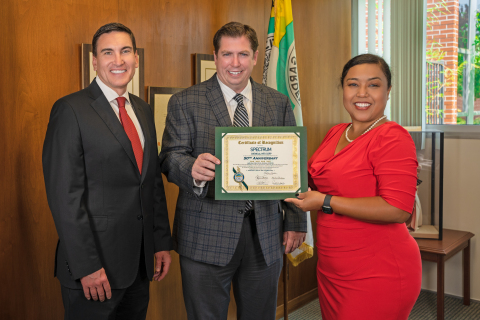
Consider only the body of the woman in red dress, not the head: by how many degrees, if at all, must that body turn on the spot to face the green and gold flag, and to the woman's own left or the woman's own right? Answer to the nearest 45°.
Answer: approximately 90° to the woman's own right

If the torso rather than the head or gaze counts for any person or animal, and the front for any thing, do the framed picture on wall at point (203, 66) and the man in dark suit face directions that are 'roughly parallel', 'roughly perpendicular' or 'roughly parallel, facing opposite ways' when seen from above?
roughly parallel

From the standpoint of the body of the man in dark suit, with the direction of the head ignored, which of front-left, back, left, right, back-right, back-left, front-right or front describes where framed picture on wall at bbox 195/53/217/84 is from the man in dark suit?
left

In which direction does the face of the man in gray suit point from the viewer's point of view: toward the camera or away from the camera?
toward the camera

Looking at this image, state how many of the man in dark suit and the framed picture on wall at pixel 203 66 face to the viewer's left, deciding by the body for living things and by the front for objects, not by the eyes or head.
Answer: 0

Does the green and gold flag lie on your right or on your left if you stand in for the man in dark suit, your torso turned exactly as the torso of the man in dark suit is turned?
on your left

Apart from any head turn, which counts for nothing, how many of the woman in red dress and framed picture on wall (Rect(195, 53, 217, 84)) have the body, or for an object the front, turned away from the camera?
0

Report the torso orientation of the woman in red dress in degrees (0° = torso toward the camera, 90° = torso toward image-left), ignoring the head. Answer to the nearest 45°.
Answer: approximately 45°

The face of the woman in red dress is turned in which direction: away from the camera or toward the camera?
toward the camera

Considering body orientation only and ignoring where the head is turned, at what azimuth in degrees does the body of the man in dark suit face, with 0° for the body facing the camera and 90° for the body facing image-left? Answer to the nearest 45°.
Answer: approximately 315°
